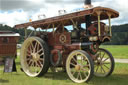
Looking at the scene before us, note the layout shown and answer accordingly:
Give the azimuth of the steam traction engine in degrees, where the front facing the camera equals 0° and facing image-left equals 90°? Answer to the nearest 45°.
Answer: approximately 315°
